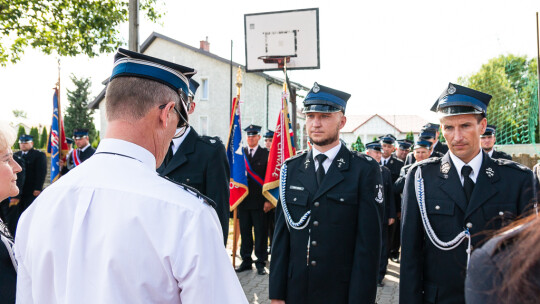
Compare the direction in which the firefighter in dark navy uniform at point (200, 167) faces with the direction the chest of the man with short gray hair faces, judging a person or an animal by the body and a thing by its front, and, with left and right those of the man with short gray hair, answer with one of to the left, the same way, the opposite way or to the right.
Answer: the opposite way

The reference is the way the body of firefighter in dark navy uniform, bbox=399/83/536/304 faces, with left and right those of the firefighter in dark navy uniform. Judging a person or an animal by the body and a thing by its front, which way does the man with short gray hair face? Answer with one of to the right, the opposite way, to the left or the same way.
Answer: the opposite way

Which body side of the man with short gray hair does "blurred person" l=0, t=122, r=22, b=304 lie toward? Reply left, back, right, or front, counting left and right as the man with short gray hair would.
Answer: left

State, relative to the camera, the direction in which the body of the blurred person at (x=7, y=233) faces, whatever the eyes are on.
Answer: to the viewer's right

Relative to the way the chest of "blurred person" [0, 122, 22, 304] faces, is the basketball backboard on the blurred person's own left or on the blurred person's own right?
on the blurred person's own left

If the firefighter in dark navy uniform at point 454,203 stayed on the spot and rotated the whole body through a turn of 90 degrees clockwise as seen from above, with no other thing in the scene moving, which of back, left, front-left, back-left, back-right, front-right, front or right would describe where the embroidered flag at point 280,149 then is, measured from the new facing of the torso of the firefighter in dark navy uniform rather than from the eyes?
front-right

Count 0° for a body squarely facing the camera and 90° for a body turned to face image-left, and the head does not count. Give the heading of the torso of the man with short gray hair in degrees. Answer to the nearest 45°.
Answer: approximately 225°
